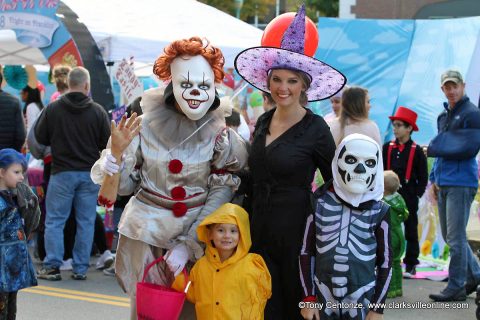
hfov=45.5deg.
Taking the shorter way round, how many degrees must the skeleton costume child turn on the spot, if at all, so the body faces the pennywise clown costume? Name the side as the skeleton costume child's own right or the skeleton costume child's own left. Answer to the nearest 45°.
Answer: approximately 90° to the skeleton costume child's own right

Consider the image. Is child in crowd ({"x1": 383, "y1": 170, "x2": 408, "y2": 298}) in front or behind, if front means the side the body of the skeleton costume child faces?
behind

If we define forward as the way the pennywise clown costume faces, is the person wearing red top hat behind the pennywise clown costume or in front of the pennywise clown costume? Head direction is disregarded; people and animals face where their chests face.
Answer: behind

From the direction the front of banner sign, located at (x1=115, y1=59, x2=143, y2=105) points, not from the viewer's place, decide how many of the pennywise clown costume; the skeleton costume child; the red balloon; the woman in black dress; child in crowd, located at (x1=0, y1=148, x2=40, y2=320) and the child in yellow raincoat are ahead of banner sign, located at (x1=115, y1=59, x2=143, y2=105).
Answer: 6

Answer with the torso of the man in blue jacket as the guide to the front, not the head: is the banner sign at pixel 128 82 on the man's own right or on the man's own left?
on the man's own right

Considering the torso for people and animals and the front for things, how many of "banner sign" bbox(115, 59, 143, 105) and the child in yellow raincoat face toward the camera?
2

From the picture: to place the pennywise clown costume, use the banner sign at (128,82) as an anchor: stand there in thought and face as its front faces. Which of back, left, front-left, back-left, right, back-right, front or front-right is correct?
front

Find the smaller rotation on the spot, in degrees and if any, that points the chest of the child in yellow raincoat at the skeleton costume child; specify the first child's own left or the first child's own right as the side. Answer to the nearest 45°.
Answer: approximately 90° to the first child's own left

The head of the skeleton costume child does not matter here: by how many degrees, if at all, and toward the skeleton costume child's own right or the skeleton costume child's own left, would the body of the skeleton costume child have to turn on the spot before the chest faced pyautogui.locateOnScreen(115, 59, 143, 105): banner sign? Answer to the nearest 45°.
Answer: approximately 135° to the skeleton costume child's own right

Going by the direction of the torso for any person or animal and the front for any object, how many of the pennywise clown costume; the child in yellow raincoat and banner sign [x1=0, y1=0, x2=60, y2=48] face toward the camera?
3

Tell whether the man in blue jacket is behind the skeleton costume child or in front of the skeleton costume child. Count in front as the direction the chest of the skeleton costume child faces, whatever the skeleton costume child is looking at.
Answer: behind

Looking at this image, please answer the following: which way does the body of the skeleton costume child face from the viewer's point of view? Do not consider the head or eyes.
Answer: toward the camera

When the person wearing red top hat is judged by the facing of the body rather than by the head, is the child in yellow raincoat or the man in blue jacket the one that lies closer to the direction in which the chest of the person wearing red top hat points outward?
the child in yellow raincoat

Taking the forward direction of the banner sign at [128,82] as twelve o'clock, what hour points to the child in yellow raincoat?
The child in yellow raincoat is roughly at 12 o'clock from the banner sign.
